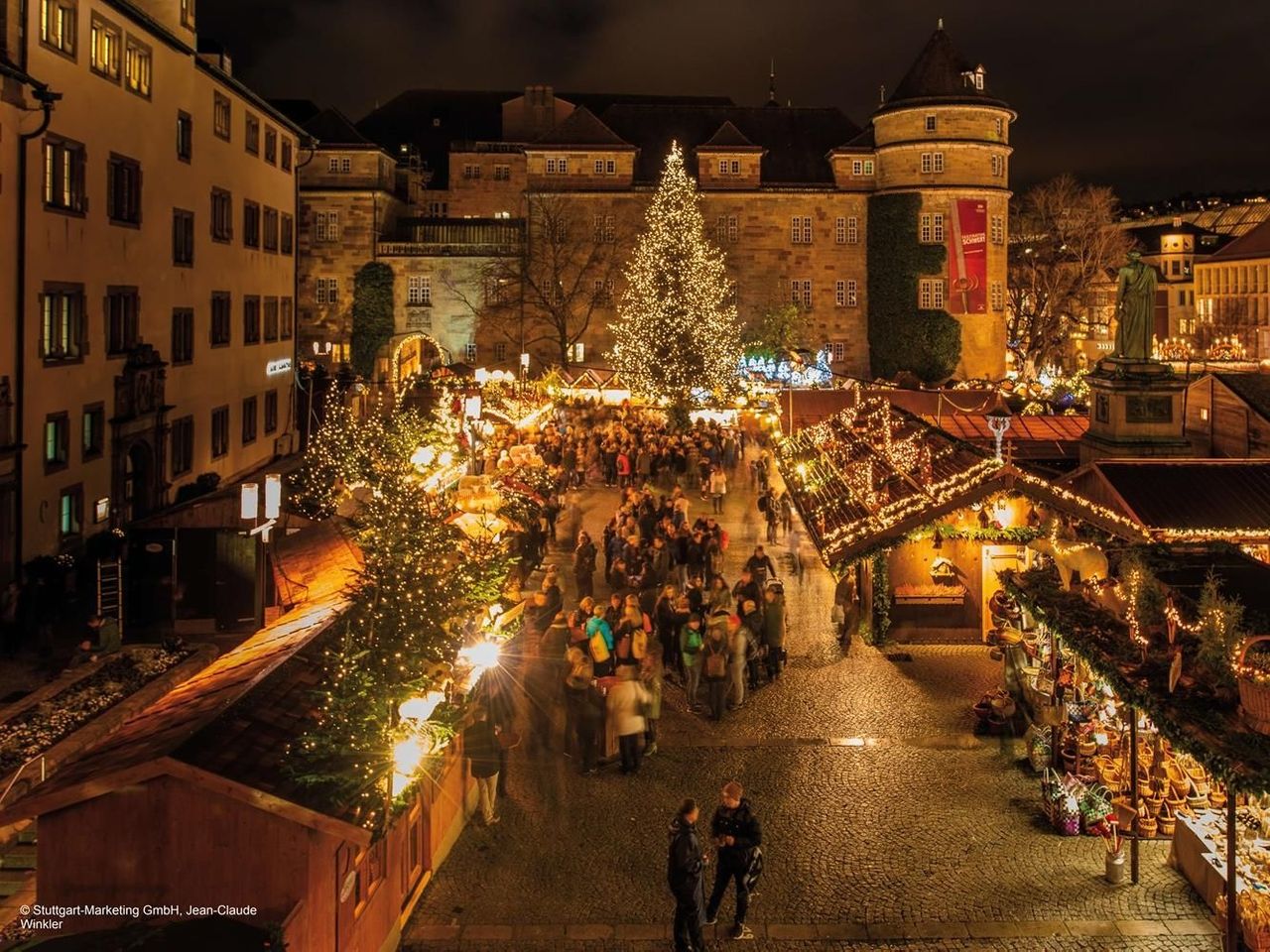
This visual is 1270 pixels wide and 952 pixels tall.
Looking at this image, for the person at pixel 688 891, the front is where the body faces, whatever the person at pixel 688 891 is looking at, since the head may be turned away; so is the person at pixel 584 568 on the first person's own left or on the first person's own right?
on the first person's own left

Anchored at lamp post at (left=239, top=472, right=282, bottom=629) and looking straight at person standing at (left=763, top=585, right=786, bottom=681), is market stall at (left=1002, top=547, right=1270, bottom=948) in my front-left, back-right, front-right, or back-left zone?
front-right

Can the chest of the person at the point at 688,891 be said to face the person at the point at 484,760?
no

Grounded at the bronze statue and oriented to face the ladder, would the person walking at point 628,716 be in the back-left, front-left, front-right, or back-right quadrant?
front-left
